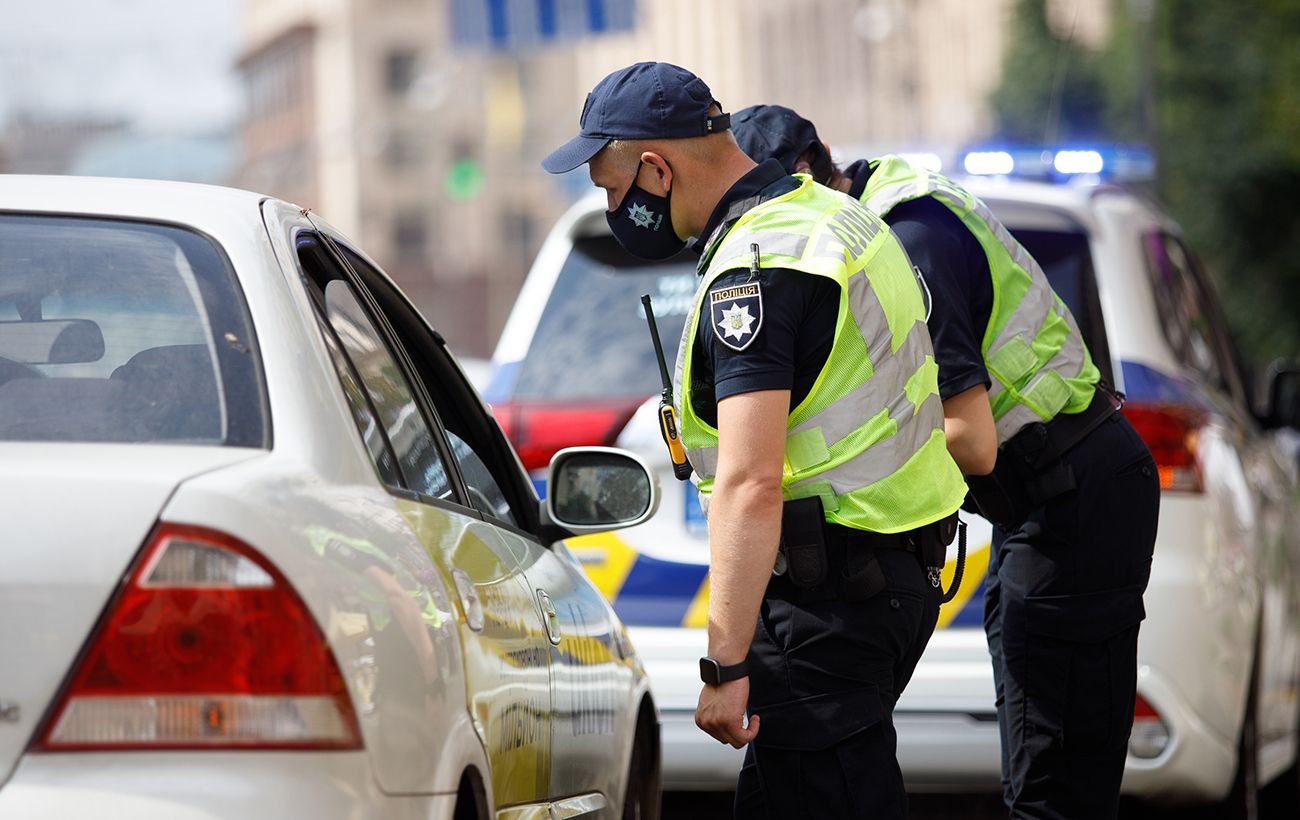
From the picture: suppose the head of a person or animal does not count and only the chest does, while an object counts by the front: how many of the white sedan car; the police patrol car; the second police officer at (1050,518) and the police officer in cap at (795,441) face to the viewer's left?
2

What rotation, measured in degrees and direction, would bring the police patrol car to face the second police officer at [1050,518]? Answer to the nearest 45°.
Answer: approximately 180°

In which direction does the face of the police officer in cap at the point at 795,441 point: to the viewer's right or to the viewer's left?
to the viewer's left

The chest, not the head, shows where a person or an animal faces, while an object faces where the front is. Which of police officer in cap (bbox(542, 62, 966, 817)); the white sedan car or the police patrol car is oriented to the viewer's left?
the police officer in cap

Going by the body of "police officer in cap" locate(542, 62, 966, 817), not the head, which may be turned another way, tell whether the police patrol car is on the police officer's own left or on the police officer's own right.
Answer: on the police officer's own right

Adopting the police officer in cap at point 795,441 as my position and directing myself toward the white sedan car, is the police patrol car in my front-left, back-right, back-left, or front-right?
back-right

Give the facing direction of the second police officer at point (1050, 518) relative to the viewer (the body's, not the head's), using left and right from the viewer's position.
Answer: facing to the left of the viewer

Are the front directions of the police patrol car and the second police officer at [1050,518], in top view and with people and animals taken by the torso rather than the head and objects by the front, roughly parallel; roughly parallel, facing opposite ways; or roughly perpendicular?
roughly perpendicular

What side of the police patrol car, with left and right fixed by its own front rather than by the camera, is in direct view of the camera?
back

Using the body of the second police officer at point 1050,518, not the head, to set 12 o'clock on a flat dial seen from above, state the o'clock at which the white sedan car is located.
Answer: The white sedan car is roughly at 10 o'clock from the second police officer.

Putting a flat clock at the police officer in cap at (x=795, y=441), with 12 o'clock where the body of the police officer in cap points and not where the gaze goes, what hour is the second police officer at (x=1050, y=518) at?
The second police officer is roughly at 4 o'clock from the police officer in cap.

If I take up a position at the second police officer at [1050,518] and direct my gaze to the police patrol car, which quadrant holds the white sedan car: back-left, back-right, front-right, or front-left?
back-left

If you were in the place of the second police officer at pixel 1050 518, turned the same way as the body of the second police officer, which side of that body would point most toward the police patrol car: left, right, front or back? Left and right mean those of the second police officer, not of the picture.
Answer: right

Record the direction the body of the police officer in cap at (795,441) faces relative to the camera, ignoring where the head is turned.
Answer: to the viewer's left

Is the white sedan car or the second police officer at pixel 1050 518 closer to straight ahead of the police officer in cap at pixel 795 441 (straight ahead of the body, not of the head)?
the white sedan car

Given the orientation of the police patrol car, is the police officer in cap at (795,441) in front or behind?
behind
